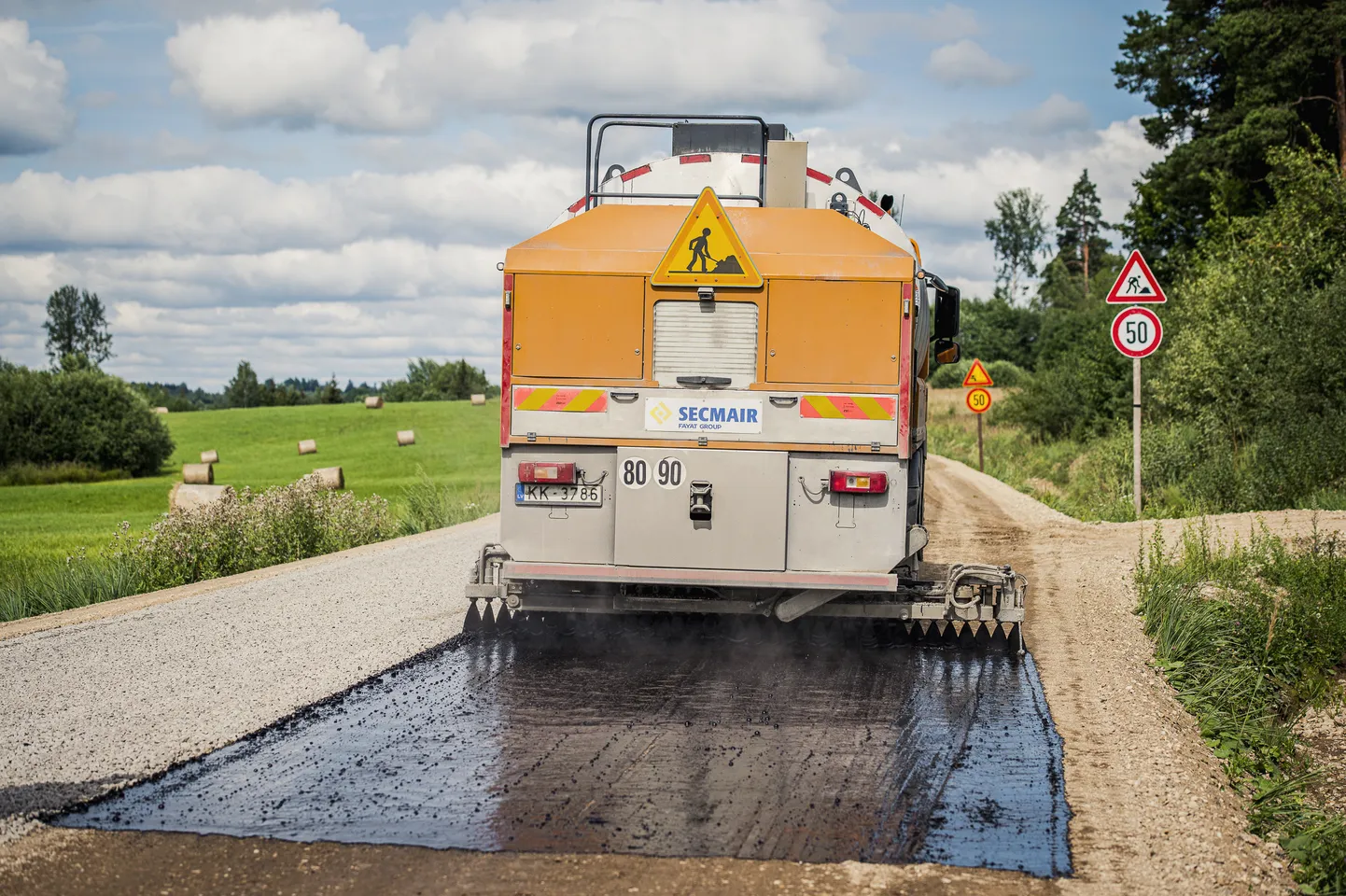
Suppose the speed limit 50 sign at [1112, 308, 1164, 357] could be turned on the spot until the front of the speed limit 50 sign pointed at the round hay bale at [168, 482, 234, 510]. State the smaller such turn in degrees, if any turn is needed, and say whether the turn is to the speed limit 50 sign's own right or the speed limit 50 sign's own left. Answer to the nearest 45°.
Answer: approximately 90° to the speed limit 50 sign's own right

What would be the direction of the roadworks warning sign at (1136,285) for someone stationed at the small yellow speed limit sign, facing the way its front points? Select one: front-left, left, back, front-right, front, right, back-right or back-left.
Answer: front

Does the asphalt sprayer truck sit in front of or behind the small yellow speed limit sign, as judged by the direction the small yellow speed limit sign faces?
in front

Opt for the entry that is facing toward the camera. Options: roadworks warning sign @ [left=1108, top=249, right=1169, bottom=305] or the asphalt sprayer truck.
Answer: the roadworks warning sign

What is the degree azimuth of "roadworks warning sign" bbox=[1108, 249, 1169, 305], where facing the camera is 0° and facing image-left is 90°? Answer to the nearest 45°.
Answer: approximately 0°

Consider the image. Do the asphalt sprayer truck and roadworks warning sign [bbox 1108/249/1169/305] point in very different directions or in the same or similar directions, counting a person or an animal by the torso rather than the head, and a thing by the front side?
very different directions

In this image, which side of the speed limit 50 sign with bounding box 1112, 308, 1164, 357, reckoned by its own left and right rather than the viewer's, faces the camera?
front

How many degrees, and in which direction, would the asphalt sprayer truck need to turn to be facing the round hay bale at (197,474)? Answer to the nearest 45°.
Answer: approximately 45° to its left

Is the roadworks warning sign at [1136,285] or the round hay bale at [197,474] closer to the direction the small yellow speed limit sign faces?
the roadworks warning sign

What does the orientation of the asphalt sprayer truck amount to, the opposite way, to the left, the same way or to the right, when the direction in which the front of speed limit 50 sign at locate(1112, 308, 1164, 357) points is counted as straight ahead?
the opposite way

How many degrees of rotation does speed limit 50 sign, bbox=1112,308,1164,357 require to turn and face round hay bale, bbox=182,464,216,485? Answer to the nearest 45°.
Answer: approximately 135° to its right

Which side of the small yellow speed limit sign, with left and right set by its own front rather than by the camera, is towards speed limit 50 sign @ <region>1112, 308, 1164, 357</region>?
front

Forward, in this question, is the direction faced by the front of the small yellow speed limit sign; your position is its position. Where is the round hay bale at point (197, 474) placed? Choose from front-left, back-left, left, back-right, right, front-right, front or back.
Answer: right

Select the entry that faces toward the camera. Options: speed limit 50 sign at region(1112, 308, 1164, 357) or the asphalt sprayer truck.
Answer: the speed limit 50 sign

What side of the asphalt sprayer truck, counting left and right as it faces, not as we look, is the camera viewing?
back

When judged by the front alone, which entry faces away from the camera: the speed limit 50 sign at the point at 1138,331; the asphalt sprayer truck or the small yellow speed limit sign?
the asphalt sprayer truck

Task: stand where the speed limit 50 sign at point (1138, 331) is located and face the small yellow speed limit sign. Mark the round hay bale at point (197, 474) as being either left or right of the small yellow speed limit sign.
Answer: left

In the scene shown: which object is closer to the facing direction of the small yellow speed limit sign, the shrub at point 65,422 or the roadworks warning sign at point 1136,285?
the roadworks warning sign
